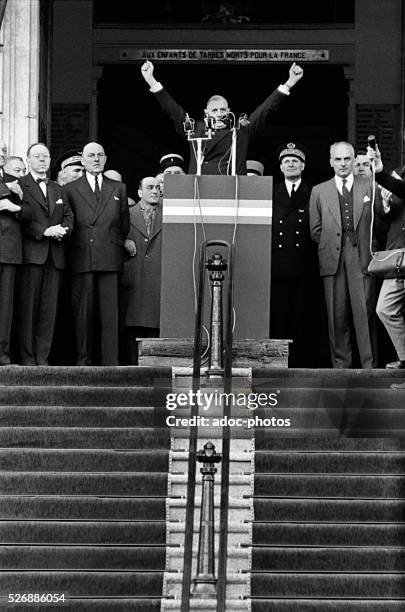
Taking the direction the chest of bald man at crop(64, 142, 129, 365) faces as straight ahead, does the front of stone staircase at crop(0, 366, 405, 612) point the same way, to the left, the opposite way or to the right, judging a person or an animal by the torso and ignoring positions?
the same way

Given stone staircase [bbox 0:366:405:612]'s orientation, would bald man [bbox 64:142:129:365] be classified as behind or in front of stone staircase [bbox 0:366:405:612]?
behind

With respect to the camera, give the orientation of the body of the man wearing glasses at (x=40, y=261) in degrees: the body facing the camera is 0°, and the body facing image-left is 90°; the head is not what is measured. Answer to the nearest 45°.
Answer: approximately 315°

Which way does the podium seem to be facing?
toward the camera

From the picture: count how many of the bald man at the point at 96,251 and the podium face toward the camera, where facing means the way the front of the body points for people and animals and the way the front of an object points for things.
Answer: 2

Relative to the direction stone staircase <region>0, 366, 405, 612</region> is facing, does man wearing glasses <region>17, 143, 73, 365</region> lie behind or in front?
behind

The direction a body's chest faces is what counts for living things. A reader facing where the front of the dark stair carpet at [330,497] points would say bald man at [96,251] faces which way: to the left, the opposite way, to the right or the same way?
the same way

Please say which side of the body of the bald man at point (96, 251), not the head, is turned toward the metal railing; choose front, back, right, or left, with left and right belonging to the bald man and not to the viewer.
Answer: front

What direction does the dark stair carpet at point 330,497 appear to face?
toward the camera
